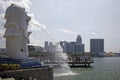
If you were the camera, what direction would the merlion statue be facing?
facing away from the viewer and to the right of the viewer
